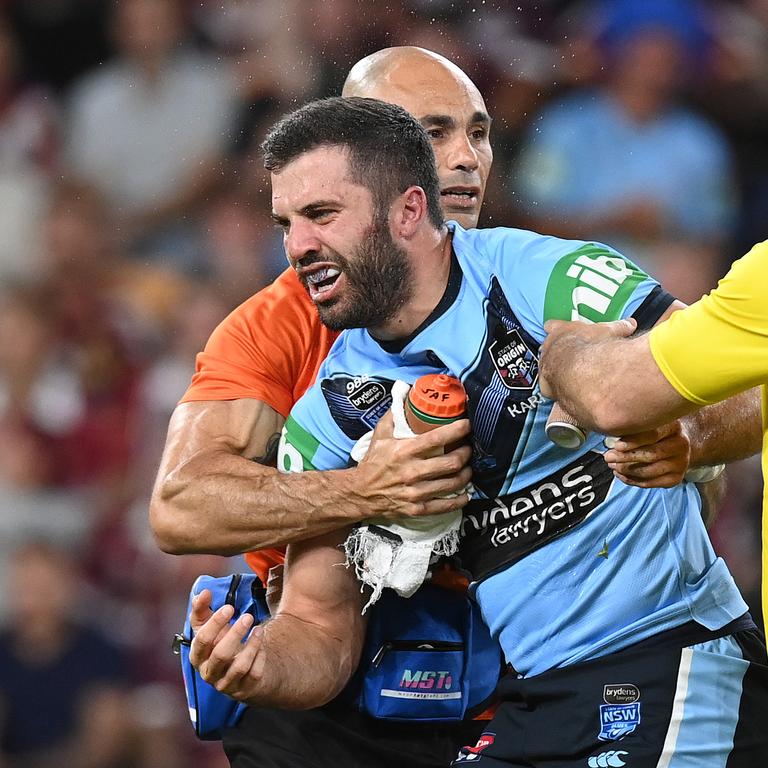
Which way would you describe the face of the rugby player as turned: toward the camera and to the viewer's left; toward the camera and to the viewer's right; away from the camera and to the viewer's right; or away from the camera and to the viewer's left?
toward the camera and to the viewer's left

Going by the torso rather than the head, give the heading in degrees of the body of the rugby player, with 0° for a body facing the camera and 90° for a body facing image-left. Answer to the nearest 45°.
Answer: approximately 45°
